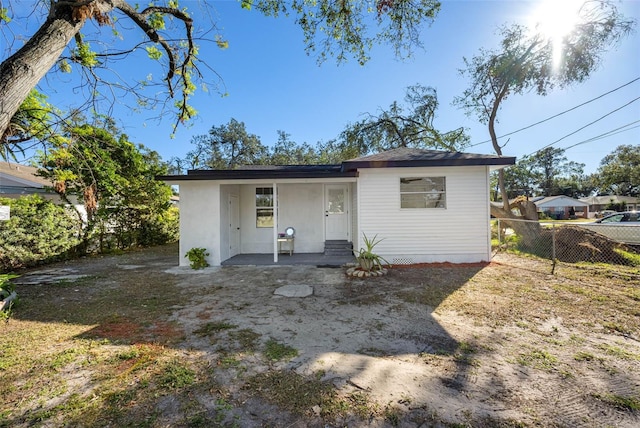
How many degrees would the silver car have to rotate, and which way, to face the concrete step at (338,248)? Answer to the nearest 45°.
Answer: approximately 45° to its left

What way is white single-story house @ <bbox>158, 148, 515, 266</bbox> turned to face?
toward the camera

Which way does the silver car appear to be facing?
to the viewer's left

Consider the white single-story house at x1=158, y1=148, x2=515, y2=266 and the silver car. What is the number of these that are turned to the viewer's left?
1

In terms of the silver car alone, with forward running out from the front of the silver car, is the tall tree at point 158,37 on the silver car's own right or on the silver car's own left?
on the silver car's own left

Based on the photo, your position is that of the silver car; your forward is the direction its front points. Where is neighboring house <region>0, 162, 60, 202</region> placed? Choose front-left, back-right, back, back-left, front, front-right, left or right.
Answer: front-left

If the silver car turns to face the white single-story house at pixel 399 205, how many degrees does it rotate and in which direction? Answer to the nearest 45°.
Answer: approximately 45° to its left

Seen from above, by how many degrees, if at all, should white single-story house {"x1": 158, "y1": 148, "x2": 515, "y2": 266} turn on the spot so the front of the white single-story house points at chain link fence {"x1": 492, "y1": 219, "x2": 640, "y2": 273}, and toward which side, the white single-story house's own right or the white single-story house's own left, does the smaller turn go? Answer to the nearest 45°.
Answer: approximately 90° to the white single-story house's own left

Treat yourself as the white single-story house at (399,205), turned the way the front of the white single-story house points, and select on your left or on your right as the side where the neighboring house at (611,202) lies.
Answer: on your left

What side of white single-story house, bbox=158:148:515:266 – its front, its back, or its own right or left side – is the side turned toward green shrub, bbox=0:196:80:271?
right

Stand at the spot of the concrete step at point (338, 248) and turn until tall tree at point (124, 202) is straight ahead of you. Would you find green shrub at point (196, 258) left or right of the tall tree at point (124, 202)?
left

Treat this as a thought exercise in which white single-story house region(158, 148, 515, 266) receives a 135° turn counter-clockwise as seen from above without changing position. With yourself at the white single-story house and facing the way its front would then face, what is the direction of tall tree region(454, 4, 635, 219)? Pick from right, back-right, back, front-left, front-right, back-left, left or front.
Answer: front

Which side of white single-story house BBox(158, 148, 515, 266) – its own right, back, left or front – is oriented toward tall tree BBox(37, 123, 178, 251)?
right

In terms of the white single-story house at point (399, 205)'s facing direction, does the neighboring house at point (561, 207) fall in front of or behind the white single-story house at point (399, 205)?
behind

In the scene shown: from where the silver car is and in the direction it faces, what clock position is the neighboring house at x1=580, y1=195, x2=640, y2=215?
The neighboring house is roughly at 3 o'clock from the silver car.
